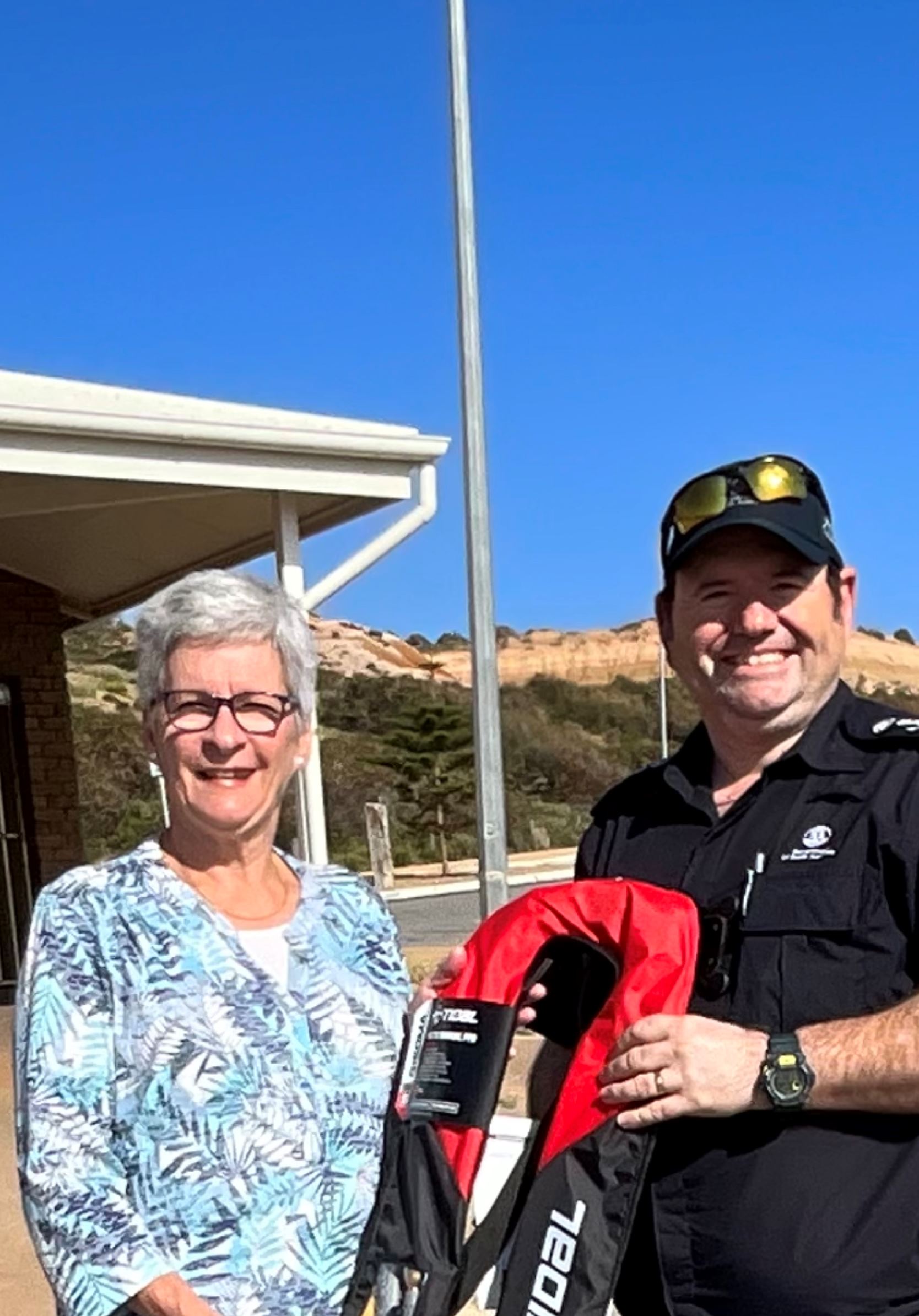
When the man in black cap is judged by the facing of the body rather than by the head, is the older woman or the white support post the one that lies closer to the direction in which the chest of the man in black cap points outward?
the older woman

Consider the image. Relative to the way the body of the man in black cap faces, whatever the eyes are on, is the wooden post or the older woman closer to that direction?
the older woman

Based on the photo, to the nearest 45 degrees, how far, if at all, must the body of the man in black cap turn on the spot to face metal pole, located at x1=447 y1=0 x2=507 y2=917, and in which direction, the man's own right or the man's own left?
approximately 135° to the man's own right

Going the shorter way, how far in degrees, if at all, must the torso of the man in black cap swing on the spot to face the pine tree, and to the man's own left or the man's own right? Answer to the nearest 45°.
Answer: approximately 135° to the man's own right

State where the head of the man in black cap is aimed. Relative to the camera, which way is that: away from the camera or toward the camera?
toward the camera

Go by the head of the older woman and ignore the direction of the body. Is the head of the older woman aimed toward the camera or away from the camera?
toward the camera

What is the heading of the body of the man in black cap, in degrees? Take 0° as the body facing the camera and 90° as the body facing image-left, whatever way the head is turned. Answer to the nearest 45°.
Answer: approximately 45°

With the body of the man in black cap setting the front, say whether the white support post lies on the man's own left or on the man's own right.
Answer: on the man's own right
